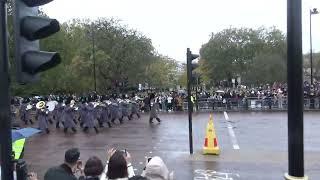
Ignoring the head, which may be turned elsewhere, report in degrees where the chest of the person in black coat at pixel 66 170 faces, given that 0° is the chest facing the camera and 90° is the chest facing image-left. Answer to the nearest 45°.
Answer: approximately 225°

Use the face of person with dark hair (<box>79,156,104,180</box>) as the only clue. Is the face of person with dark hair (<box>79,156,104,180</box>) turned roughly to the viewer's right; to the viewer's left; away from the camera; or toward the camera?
away from the camera

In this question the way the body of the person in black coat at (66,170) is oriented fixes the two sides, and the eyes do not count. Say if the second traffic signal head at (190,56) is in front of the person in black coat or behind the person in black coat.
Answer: in front

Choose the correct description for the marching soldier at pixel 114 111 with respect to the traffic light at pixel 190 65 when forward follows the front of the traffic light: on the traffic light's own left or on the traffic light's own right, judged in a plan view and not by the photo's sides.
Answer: on the traffic light's own left
